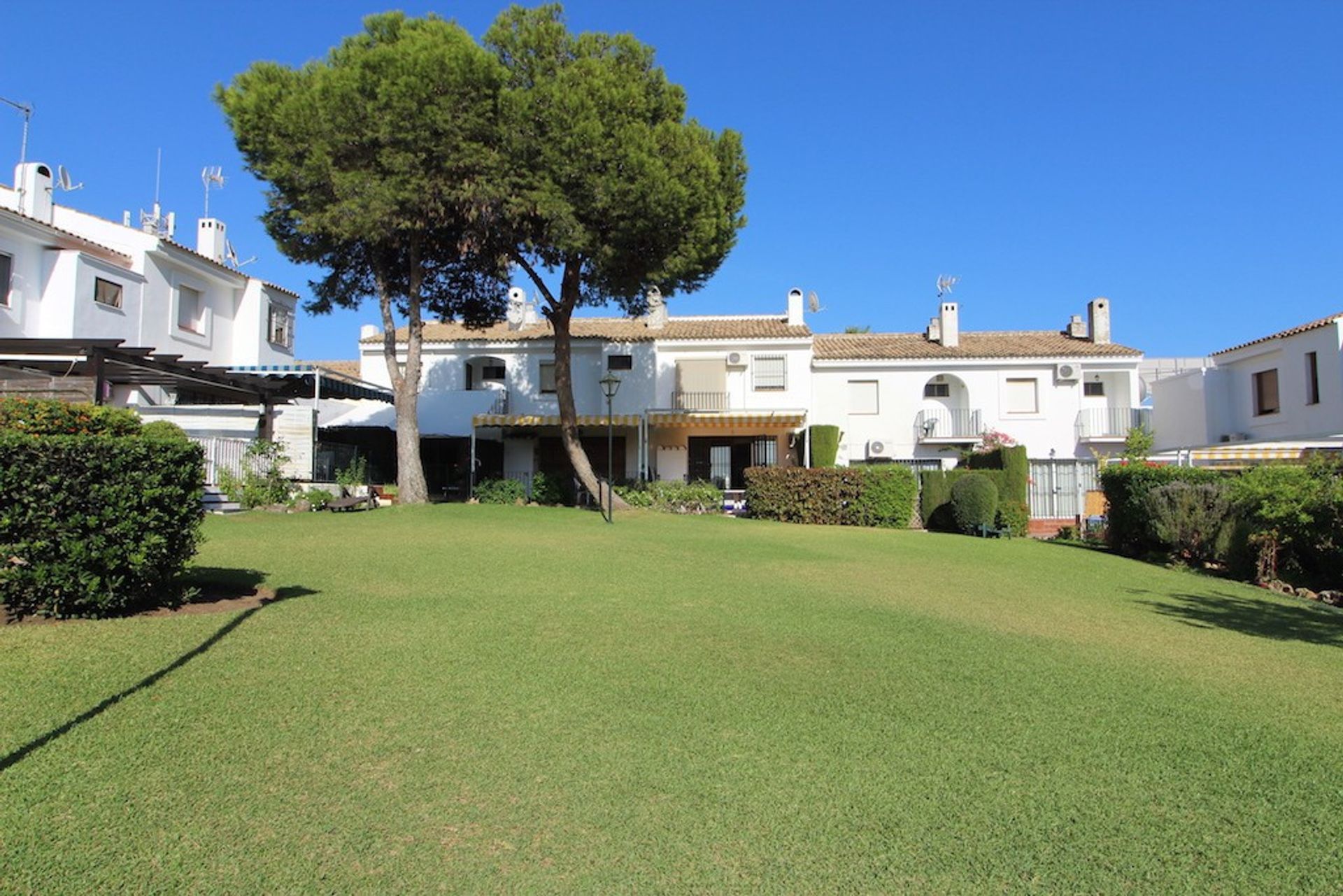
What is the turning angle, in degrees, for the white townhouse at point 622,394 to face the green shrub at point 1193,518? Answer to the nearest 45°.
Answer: approximately 45° to its left

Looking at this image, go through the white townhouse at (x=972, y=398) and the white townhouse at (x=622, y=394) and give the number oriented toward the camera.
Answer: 2

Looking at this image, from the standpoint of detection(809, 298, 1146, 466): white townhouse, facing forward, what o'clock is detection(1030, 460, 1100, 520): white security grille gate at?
The white security grille gate is roughly at 11 o'clock from the white townhouse.

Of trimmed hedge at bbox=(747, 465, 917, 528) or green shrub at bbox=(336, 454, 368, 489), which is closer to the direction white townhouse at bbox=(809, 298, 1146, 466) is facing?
the trimmed hedge

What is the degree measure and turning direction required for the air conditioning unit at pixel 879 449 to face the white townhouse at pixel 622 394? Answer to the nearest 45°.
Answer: approximately 90° to its right

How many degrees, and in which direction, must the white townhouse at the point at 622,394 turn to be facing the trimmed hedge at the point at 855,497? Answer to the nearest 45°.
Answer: approximately 45° to its left

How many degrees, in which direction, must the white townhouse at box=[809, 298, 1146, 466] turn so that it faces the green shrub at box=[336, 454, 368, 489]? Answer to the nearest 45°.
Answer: approximately 45° to its right

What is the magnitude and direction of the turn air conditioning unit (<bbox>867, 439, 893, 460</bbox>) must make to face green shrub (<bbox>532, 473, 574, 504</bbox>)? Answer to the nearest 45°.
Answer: approximately 45° to its right

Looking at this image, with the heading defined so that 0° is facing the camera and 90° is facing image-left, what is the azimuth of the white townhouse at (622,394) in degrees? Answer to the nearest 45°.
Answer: approximately 0°

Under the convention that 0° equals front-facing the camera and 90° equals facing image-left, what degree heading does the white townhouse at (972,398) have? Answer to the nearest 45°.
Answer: approximately 0°
